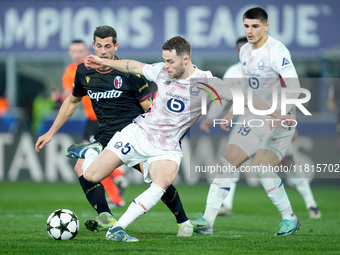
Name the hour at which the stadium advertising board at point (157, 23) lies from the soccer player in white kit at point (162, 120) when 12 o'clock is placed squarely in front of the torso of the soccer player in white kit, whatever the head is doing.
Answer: The stadium advertising board is roughly at 6 o'clock from the soccer player in white kit.

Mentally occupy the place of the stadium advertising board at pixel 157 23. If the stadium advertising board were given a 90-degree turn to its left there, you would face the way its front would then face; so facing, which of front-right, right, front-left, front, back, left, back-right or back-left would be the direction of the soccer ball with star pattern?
right

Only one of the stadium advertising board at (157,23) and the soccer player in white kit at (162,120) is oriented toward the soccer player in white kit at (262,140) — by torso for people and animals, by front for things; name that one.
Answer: the stadium advertising board

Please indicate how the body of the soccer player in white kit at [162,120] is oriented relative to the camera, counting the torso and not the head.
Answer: toward the camera

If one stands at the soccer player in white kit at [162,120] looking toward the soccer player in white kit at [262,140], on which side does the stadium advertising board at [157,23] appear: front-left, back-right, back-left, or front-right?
front-left

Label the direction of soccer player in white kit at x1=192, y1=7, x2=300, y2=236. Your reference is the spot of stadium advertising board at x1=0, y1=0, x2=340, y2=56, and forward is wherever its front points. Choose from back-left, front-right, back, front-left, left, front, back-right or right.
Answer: front

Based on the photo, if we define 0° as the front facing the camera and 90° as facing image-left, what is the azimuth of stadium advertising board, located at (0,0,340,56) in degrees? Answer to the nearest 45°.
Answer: approximately 0°

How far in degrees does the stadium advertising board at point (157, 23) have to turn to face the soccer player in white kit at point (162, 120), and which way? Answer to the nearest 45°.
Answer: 0° — it already faces them

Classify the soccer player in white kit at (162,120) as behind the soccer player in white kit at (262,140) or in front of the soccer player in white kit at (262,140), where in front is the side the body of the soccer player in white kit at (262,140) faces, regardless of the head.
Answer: in front

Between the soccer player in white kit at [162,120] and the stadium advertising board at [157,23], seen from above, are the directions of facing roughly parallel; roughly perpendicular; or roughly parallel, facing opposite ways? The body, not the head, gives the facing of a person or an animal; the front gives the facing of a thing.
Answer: roughly parallel

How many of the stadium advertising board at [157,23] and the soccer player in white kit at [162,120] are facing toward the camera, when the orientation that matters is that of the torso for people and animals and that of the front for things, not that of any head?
2

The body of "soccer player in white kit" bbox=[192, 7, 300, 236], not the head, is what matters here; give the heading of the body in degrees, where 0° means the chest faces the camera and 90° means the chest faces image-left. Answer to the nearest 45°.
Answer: approximately 45°

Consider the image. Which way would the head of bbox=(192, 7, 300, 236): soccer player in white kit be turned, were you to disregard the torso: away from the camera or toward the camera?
toward the camera
